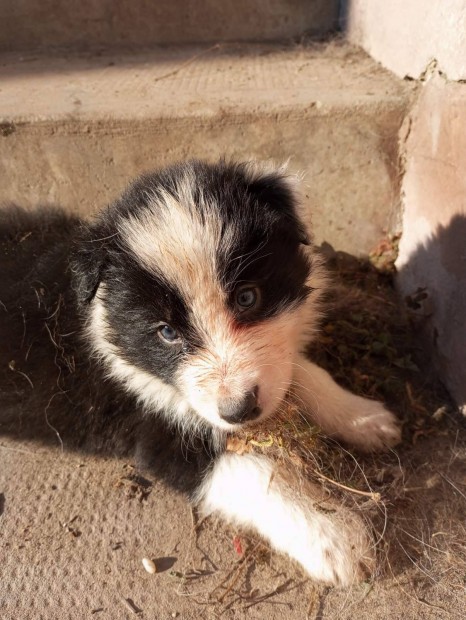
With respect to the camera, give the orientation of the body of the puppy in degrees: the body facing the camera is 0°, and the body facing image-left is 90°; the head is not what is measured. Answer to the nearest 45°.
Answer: approximately 315°

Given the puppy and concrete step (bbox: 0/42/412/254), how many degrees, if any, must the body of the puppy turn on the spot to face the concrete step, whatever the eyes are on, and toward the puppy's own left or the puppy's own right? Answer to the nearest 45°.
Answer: approximately 135° to the puppy's own left
